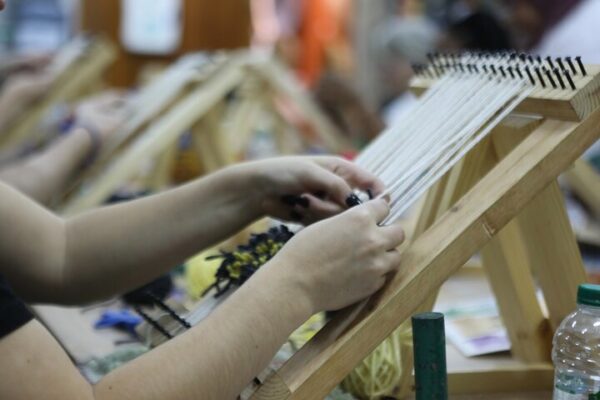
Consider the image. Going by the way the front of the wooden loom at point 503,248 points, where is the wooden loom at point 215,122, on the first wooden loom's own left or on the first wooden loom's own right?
on the first wooden loom's own right

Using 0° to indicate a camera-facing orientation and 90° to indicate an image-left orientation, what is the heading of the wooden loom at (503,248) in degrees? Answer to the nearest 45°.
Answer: approximately 90°

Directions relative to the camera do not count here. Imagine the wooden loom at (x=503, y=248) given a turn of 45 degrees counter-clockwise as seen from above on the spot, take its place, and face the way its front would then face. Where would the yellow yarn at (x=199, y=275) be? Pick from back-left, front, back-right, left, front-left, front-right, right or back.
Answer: right
